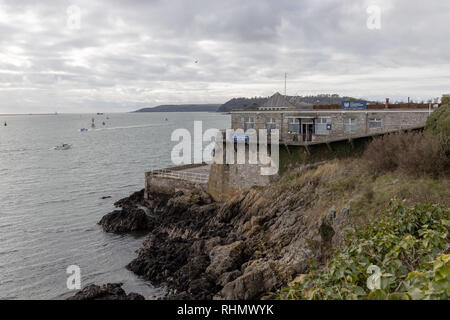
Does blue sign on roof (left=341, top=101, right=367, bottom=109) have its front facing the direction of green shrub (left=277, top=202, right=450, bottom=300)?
yes

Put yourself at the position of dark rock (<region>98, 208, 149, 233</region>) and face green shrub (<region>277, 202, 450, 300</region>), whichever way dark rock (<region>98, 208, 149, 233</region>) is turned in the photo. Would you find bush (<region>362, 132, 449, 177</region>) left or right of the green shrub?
left

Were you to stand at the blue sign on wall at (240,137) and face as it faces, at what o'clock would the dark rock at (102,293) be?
The dark rock is roughly at 1 o'clock from the blue sign on wall.

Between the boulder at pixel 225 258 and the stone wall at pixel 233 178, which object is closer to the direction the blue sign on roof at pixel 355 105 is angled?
the boulder

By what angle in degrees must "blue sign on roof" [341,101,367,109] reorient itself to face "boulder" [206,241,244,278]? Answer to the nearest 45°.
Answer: approximately 45° to its right

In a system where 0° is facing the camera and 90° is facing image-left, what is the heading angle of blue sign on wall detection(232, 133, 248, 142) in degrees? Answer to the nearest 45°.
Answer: approximately 0°

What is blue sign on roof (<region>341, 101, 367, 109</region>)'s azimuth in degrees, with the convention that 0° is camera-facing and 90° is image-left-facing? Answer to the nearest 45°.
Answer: approximately 0°

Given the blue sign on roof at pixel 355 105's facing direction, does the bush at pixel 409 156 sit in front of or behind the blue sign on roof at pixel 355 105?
in front

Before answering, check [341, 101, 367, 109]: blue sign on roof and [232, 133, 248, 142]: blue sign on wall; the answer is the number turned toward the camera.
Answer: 2

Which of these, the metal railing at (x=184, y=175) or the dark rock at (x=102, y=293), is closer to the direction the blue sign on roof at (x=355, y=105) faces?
the dark rock
